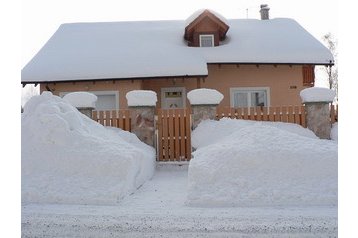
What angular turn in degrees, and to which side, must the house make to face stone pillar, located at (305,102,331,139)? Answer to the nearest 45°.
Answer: approximately 45° to its left

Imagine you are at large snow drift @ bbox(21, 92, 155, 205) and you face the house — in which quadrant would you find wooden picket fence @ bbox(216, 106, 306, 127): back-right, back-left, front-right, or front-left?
front-right

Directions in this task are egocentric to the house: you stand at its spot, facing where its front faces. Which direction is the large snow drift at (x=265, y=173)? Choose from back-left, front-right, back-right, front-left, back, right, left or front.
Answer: front

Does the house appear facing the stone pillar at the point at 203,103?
yes

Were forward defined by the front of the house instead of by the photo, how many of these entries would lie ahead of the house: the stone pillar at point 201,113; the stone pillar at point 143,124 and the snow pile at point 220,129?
3

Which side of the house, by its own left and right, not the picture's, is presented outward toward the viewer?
front

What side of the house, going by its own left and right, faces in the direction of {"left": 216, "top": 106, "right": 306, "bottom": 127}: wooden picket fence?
front

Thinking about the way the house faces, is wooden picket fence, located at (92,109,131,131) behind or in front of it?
in front

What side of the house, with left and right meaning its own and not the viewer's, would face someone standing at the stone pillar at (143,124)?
front

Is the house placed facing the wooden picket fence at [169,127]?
yes

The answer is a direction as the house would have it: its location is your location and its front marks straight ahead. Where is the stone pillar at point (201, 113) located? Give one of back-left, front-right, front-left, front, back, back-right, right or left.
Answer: front

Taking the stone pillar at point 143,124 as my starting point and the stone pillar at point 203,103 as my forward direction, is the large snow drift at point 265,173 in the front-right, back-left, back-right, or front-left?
front-right

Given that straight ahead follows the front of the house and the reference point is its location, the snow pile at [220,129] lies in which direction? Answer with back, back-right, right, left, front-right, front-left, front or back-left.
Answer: front
